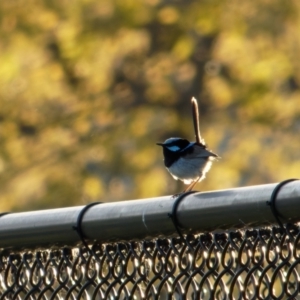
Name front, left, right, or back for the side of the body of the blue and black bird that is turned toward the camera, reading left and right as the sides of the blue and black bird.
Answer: left
